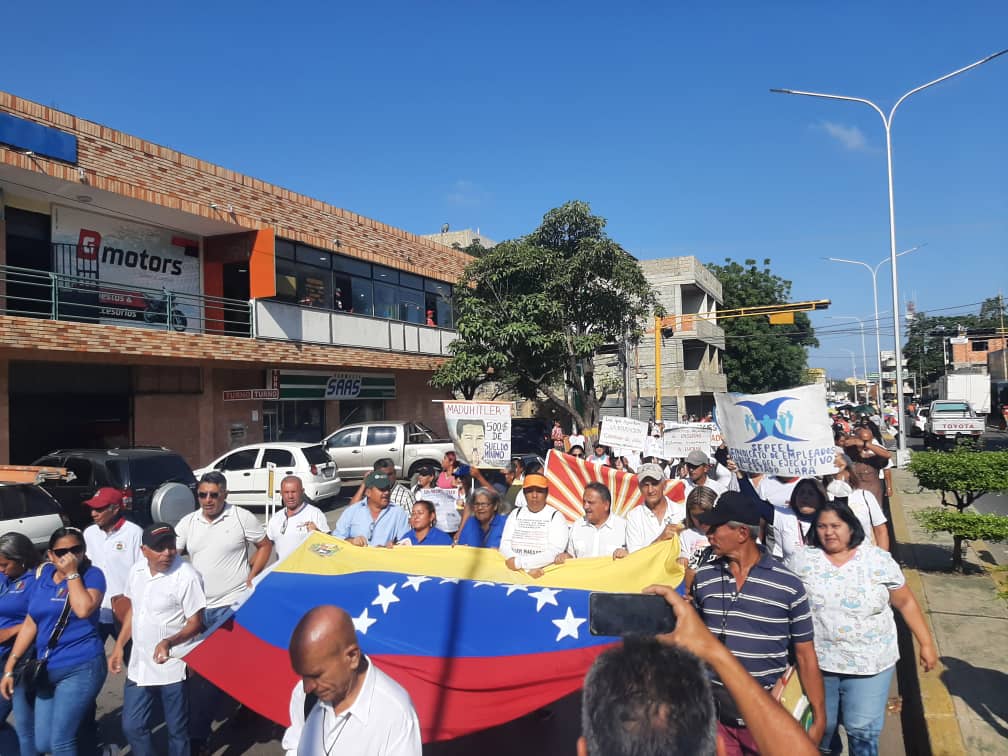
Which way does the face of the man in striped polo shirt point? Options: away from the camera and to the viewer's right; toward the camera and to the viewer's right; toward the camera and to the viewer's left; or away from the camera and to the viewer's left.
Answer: toward the camera and to the viewer's left

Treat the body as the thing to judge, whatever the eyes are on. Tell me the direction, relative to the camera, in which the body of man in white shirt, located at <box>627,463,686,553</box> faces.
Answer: toward the camera

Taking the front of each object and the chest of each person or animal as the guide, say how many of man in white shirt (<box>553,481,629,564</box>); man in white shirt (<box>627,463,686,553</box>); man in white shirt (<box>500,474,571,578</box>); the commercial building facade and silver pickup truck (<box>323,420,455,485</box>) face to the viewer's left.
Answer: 1

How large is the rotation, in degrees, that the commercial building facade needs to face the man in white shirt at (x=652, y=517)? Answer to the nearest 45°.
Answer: approximately 45° to its right

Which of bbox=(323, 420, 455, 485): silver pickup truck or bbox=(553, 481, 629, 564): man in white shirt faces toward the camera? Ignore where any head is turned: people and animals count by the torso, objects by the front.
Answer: the man in white shirt

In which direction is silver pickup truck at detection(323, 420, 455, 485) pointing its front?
to the viewer's left

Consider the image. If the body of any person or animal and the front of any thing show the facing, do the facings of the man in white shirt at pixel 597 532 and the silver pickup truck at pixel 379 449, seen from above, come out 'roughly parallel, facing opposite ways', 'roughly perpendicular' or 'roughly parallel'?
roughly perpendicular

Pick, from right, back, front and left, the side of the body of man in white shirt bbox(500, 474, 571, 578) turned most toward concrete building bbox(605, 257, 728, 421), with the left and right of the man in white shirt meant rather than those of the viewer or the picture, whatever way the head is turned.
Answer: back

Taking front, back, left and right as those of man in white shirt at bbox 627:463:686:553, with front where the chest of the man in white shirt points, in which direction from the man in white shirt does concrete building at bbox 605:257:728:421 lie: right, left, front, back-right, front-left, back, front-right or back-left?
back

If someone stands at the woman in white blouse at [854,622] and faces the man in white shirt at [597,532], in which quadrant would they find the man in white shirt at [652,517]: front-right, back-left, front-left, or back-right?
front-right

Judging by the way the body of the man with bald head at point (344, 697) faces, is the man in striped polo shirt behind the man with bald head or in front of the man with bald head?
behind

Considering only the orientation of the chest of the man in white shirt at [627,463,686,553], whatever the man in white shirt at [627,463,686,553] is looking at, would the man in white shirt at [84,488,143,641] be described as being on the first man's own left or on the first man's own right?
on the first man's own right

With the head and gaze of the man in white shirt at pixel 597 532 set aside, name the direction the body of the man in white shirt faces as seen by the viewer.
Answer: toward the camera
